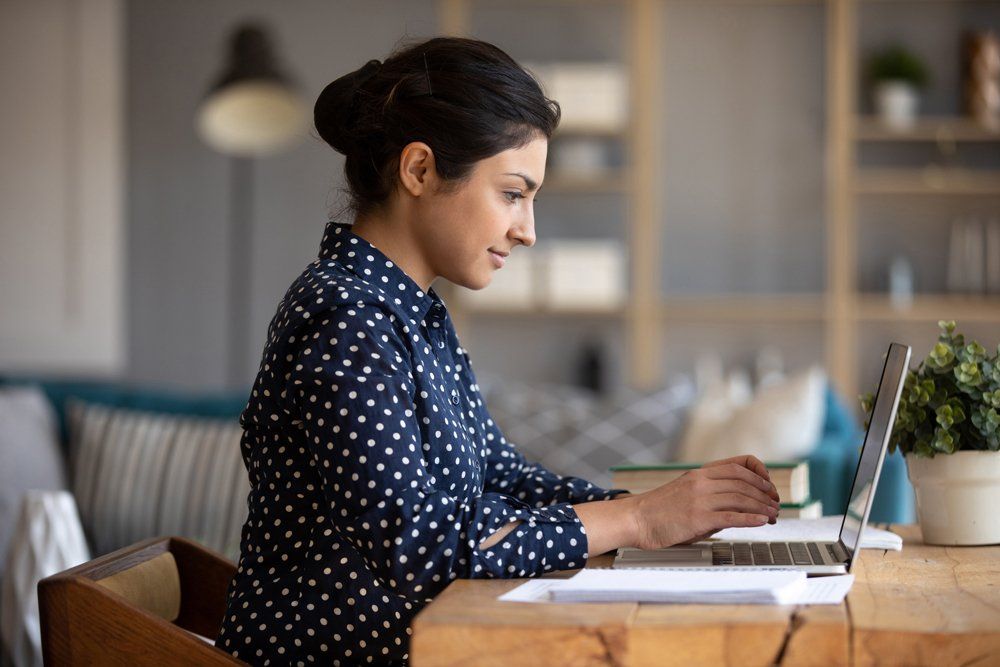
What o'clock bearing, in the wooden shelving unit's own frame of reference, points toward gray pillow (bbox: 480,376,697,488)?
The gray pillow is roughly at 1 o'clock from the wooden shelving unit.

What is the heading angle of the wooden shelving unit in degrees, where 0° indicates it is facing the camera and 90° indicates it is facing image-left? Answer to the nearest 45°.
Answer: approximately 0°

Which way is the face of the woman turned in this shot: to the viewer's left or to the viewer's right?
to the viewer's right

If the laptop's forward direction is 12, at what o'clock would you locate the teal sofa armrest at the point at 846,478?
The teal sofa armrest is roughly at 3 o'clock from the laptop.

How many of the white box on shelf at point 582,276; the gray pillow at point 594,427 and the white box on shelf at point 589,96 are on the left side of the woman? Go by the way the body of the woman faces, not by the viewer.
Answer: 3

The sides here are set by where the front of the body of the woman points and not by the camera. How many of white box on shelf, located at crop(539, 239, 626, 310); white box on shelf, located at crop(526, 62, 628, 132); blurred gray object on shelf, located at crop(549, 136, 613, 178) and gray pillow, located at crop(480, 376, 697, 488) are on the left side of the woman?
4

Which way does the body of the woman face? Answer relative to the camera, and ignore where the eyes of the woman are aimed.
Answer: to the viewer's right

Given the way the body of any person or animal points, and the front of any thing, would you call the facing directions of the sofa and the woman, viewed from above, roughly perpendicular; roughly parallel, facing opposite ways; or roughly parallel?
roughly perpendicular

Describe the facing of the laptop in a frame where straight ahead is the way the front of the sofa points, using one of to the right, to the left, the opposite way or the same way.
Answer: to the right

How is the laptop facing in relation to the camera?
to the viewer's left

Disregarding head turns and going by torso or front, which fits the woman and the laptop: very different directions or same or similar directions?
very different directions
